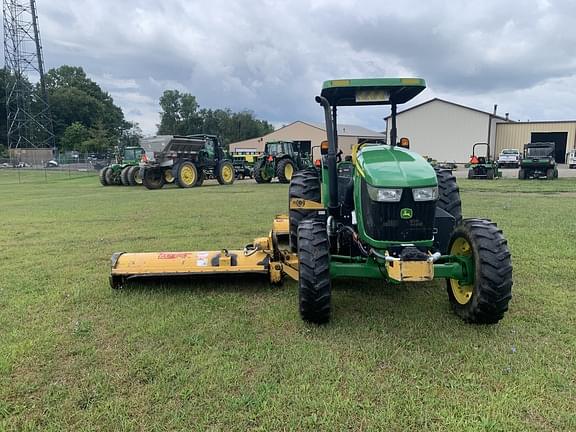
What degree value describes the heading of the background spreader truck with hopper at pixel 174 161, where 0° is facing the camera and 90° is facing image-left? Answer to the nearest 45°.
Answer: approximately 225°

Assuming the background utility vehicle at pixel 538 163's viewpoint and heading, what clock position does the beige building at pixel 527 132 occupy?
The beige building is roughly at 12 o'clock from the background utility vehicle.

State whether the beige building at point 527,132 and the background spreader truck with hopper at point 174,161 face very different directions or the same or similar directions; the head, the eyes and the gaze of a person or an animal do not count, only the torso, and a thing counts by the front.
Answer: very different directions

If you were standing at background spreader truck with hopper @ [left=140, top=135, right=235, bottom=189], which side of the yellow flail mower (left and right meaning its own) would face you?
back
